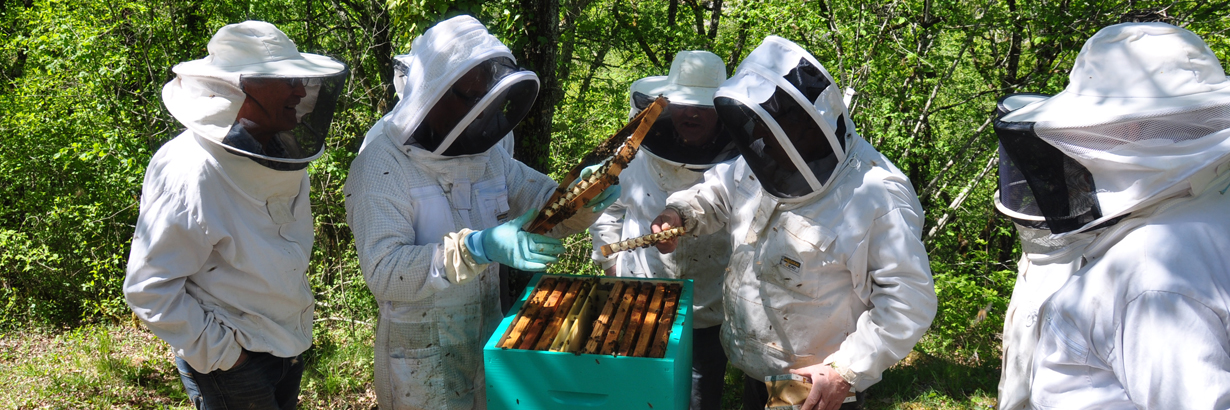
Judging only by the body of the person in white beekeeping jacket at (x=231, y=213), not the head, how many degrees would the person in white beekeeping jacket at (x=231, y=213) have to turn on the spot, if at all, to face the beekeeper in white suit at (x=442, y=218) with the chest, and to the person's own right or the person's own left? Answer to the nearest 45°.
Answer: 0° — they already face them

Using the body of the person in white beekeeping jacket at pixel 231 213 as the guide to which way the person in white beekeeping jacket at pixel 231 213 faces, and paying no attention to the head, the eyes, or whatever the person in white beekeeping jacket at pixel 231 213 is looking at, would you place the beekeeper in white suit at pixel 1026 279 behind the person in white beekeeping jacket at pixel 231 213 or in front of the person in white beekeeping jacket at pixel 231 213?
in front

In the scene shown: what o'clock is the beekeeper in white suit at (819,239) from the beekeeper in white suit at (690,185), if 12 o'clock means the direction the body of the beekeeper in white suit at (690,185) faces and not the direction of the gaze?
the beekeeper in white suit at (819,239) is roughly at 11 o'clock from the beekeeper in white suit at (690,185).

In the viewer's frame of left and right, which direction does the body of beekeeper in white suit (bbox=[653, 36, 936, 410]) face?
facing the viewer and to the left of the viewer

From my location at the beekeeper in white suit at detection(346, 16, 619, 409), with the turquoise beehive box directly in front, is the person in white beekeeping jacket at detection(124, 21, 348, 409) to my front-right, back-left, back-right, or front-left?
back-right

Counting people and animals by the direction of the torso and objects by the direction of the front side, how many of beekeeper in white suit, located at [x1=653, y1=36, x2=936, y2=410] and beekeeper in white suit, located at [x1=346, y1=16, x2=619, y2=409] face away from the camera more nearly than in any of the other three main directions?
0

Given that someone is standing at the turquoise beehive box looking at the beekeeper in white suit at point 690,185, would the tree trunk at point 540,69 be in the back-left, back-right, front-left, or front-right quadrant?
front-left

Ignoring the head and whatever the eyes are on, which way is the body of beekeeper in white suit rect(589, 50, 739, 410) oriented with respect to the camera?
toward the camera

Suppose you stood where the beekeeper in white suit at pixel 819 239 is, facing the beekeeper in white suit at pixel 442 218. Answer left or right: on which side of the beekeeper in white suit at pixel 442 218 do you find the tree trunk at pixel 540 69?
right

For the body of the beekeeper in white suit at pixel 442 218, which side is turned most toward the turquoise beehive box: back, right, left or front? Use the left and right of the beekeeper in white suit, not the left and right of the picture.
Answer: front

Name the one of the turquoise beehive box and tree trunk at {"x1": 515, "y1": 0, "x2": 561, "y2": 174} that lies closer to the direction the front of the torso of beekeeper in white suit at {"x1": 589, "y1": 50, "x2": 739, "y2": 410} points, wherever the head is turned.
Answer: the turquoise beehive box

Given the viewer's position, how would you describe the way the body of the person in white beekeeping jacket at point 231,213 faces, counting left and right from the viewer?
facing the viewer and to the right of the viewer

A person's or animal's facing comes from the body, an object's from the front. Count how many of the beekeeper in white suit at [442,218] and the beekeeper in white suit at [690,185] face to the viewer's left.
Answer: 0

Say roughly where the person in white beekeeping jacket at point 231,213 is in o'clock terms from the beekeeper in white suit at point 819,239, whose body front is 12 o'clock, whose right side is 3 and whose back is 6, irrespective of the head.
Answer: the person in white beekeeping jacket at point 231,213 is roughly at 1 o'clock from the beekeeper in white suit at point 819,239.

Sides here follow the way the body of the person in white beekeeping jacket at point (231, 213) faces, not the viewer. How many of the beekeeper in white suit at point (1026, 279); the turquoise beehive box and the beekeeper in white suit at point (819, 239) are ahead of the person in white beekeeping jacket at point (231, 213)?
3
